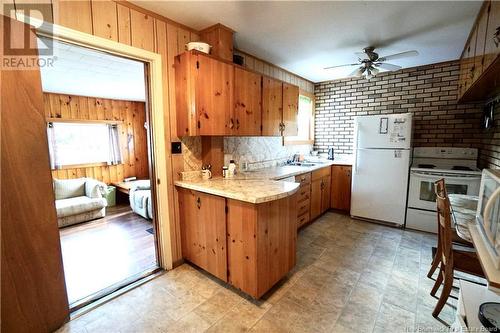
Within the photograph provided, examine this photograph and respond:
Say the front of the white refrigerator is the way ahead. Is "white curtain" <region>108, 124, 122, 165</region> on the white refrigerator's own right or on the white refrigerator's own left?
on the white refrigerator's own right

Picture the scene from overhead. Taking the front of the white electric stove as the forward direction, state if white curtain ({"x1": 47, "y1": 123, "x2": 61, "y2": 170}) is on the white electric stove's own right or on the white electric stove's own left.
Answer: on the white electric stove's own right

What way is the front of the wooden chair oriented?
to the viewer's right

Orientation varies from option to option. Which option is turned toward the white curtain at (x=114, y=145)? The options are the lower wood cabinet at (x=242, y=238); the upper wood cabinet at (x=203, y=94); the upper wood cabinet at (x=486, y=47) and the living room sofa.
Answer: the upper wood cabinet at (x=486, y=47)

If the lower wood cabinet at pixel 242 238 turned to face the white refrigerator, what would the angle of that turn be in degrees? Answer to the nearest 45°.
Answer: approximately 180°

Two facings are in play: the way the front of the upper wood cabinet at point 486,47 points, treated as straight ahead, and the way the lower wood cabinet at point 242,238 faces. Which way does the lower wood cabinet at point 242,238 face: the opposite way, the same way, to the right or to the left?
to the left

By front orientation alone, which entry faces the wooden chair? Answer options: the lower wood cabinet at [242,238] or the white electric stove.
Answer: the white electric stove

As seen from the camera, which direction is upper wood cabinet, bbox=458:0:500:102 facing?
to the viewer's left

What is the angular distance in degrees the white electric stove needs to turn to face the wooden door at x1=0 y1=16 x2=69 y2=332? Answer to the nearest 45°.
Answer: approximately 45° to its right
